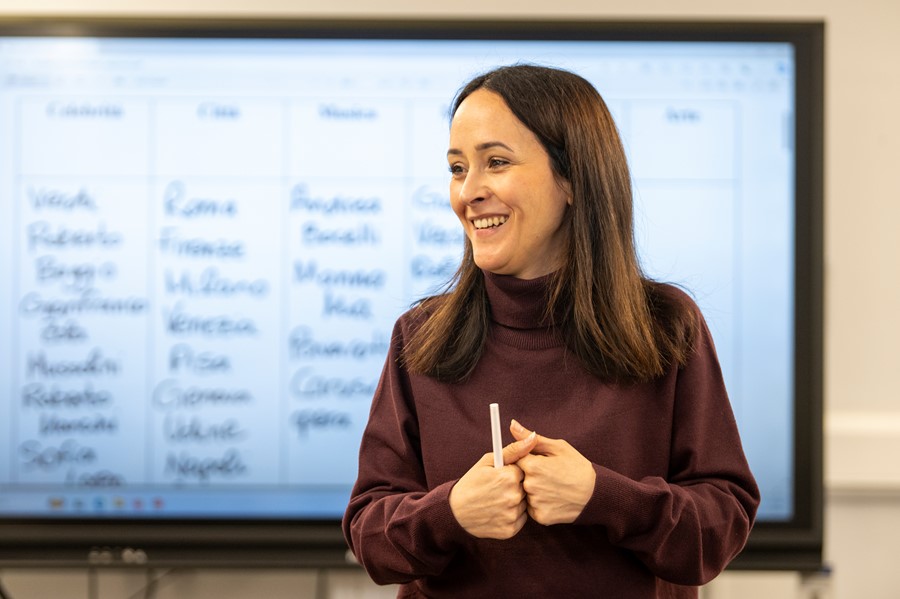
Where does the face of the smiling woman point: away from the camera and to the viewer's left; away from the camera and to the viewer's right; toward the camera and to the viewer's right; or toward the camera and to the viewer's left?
toward the camera and to the viewer's left

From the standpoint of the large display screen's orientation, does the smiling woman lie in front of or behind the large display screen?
in front

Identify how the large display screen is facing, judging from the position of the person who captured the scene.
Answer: facing the viewer
